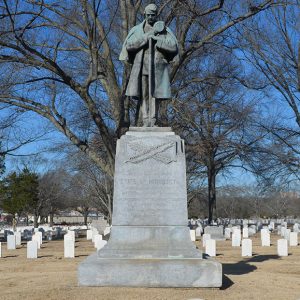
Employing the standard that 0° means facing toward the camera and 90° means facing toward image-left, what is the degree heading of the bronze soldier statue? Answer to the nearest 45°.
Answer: approximately 0°

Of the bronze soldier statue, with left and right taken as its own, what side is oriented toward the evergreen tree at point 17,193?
back

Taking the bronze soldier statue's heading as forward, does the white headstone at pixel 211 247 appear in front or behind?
behind

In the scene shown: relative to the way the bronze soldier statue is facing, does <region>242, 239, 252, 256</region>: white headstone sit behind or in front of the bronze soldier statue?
behind

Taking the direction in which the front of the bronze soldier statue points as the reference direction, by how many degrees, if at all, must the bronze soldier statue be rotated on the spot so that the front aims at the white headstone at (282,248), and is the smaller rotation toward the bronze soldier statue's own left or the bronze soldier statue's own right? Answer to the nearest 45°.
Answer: approximately 135° to the bronze soldier statue's own left

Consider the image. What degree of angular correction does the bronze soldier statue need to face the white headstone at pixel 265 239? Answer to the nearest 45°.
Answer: approximately 180°

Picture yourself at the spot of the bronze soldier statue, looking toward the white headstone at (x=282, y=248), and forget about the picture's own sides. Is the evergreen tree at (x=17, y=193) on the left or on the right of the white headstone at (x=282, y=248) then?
left

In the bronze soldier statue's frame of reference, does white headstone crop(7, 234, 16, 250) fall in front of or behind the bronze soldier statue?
behind
